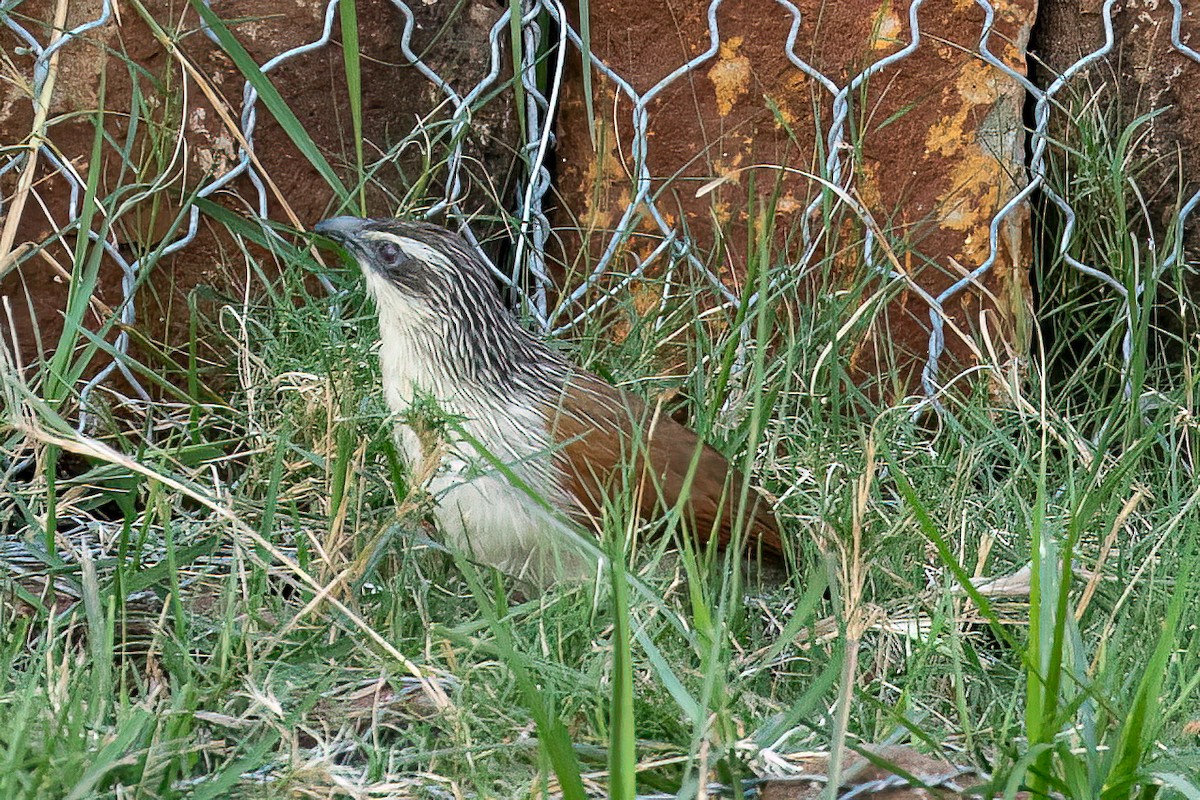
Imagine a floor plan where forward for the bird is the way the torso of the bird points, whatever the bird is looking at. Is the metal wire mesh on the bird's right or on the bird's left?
on the bird's right

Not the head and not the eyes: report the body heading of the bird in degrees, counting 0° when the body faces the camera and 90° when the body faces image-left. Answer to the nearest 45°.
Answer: approximately 90°
